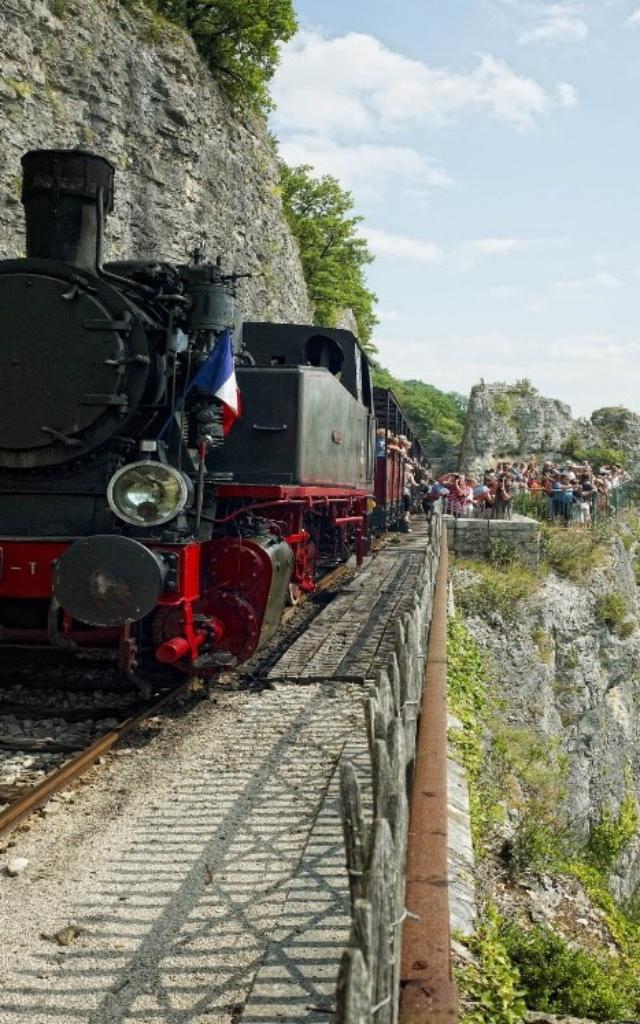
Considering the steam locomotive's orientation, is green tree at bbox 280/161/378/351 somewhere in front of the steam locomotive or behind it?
behind

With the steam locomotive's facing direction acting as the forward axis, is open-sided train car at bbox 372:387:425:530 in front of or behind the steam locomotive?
behind

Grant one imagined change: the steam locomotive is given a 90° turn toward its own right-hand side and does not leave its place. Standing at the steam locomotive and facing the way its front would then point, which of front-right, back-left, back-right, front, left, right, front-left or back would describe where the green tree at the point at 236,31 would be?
front-right

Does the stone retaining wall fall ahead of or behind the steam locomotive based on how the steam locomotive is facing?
behind

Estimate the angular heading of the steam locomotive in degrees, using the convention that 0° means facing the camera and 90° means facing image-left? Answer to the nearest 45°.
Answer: approximately 45°

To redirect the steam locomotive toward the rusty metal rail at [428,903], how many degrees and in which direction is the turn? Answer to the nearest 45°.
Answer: approximately 45° to its left
